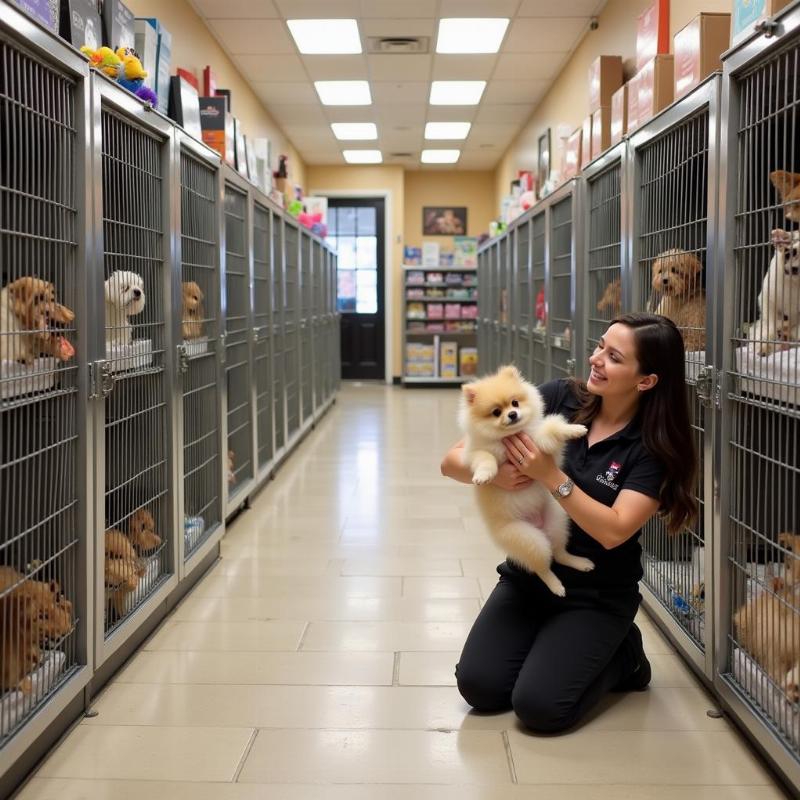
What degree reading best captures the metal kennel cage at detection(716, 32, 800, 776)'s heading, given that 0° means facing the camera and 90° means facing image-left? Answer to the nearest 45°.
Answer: approximately 45°

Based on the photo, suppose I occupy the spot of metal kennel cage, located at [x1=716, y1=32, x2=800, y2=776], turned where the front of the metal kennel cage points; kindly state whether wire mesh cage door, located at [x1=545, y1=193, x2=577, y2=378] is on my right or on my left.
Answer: on my right

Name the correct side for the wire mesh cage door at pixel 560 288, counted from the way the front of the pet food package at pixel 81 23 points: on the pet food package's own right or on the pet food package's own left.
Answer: on the pet food package's own left

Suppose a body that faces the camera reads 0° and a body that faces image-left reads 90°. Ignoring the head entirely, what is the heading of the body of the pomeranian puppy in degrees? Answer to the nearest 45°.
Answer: approximately 0°

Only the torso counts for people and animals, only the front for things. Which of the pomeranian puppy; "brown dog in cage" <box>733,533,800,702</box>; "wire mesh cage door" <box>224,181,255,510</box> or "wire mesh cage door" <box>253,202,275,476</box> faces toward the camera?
the pomeranian puppy

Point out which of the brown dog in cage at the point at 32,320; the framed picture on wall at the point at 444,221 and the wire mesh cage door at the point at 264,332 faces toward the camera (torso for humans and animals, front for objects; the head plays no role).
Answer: the framed picture on wall

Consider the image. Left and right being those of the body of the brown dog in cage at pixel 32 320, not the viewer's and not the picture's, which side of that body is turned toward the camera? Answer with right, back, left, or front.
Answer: right

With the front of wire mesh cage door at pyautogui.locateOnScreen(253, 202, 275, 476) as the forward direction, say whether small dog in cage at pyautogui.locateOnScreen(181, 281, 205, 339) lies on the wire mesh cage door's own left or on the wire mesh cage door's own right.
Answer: on the wire mesh cage door's own right

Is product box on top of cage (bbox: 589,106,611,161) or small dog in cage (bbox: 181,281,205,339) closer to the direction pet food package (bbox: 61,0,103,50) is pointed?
the product box on top of cage

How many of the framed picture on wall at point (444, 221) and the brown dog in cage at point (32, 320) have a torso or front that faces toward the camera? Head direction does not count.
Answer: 1

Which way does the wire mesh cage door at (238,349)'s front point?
to the viewer's right

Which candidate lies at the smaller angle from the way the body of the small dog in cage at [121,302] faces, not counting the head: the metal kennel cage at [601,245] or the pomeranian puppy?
the pomeranian puppy

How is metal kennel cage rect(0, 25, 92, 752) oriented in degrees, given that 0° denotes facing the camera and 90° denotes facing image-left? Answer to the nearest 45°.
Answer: approximately 315°
